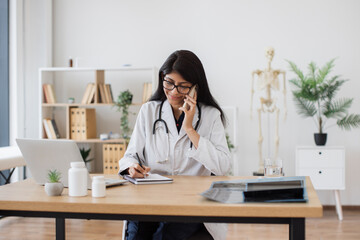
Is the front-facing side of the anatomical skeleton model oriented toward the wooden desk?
yes

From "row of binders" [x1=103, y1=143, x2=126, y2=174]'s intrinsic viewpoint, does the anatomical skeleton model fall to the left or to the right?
on its left

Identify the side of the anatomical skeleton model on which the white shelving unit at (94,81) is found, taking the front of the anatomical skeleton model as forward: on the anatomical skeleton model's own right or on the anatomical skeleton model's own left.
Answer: on the anatomical skeleton model's own right

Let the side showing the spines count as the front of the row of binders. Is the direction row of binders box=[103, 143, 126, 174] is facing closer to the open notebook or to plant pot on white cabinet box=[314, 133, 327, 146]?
the open notebook

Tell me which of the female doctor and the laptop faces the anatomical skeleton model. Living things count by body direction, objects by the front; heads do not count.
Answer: the laptop

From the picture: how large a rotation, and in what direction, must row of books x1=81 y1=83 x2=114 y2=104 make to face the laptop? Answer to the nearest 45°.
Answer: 0° — it already faces it

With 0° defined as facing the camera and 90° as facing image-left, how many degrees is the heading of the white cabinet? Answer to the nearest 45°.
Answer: approximately 0°
